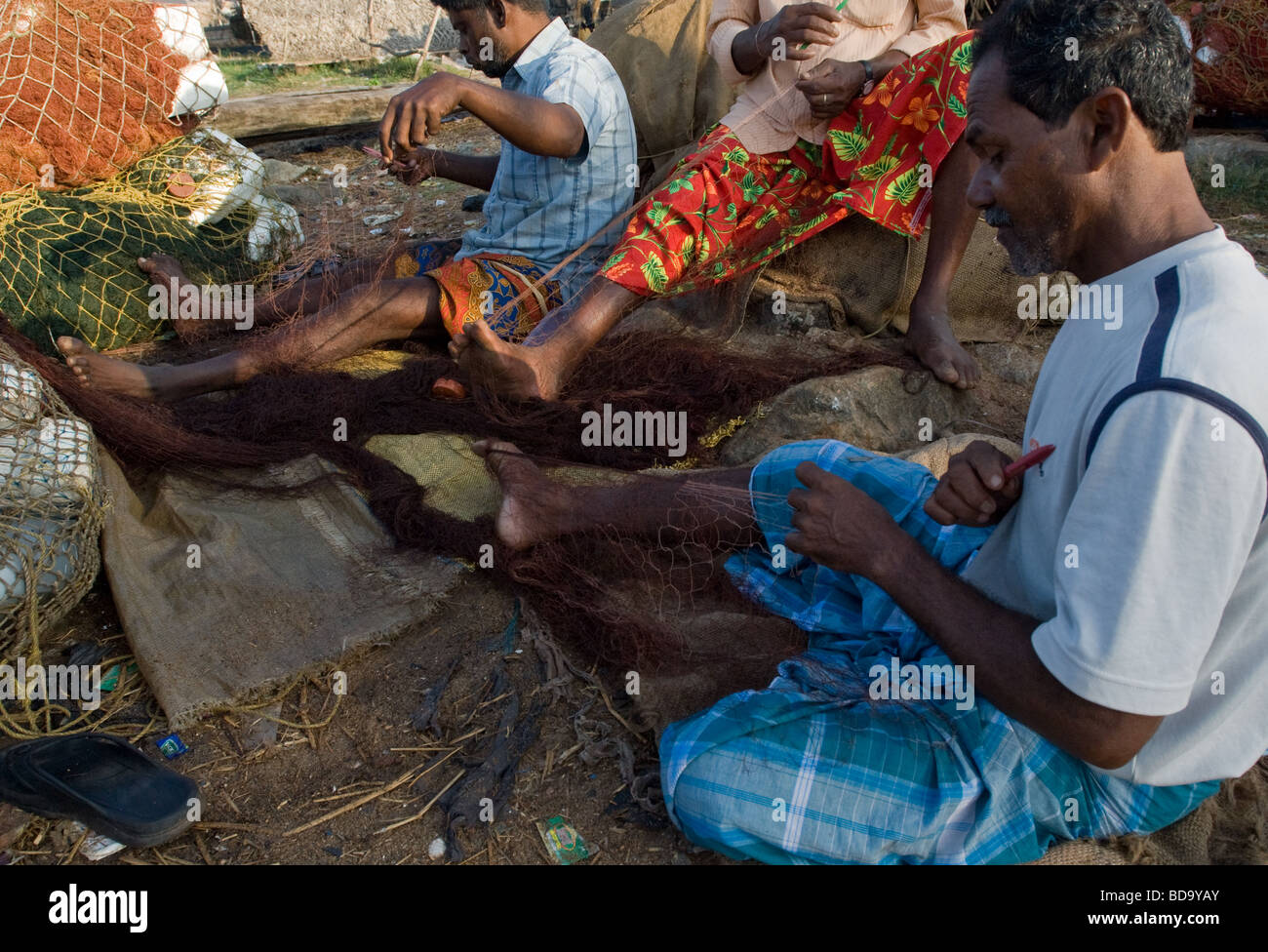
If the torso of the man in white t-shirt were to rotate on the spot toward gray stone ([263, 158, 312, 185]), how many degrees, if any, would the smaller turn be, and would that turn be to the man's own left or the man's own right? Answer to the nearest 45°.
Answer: approximately 45° to the man's own right

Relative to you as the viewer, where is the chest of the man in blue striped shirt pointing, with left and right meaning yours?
facing to the left of the viewer

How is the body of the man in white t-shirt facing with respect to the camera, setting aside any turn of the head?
to the viewer's left

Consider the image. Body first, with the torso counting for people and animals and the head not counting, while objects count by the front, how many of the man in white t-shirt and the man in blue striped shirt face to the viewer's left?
2
